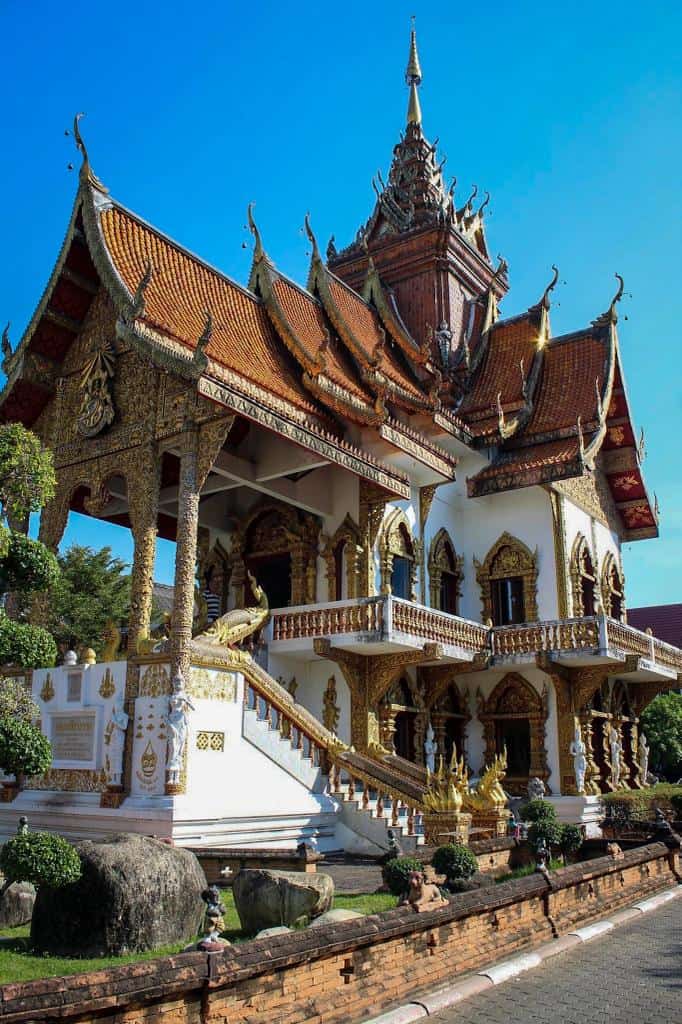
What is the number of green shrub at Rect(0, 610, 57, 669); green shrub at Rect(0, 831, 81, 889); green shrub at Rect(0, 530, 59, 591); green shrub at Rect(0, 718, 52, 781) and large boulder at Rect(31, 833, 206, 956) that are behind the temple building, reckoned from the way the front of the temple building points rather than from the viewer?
0

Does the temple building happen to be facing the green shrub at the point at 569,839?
no

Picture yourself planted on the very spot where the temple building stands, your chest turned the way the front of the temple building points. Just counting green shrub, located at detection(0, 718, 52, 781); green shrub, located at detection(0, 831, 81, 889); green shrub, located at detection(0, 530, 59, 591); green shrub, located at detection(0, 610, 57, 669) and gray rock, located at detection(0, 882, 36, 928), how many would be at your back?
0

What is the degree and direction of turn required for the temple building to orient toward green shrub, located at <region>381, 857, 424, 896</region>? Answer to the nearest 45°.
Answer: approximately 45° to its left

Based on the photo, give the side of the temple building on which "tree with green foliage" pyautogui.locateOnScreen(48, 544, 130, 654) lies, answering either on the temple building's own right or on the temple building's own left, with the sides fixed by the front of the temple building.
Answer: on the temple building's own right

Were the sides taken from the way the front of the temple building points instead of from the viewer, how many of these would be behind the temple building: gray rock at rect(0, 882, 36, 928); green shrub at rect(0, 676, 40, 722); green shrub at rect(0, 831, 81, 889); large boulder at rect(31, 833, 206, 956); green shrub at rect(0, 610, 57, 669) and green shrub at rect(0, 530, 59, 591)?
0

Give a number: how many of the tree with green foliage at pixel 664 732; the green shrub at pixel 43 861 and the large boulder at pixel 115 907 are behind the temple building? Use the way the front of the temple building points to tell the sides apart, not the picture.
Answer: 1

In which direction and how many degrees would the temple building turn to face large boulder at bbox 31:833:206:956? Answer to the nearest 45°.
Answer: approximately 45° to its left

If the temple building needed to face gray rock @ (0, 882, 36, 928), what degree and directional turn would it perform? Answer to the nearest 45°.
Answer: approximately 45° to its left

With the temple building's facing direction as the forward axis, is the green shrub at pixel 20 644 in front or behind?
in front

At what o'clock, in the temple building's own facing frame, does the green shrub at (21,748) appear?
The green shrub is roughly at 11 o'clock from the temple building.

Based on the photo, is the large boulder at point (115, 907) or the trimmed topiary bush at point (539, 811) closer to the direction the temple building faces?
the large boulder

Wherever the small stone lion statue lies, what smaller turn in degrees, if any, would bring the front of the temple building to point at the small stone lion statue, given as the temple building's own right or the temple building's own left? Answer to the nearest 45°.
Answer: approximately 45° to the temple building's own left

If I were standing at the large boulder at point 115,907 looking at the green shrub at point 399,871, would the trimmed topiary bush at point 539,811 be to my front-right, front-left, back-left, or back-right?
front-left

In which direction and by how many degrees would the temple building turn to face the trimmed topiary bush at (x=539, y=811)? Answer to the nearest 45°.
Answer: approximately 90° to its left

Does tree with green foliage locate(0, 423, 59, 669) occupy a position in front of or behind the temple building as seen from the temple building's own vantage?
in front

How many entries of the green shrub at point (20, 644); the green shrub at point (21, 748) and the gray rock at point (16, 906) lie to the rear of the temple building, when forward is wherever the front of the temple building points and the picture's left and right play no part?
0
